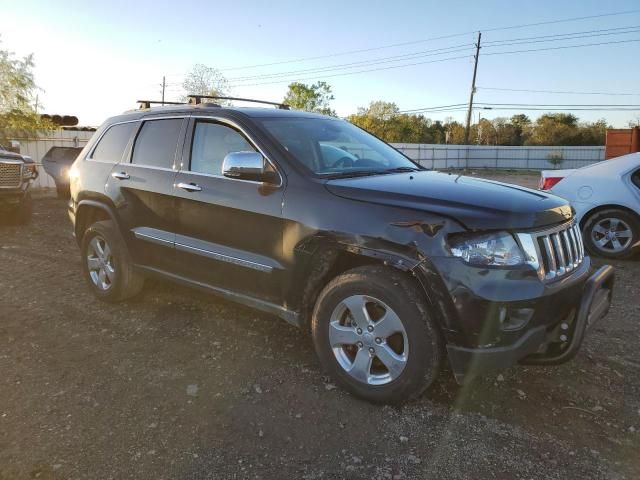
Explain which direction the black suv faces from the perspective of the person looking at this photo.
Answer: facing the viewer and to the right of the viewer

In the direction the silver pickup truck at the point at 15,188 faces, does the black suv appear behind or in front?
in front

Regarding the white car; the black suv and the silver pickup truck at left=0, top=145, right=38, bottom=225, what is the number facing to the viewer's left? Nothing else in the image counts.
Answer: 0

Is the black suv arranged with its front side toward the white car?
no

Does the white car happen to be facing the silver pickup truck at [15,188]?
no

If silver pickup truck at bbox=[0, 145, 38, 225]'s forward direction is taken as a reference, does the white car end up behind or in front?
in front

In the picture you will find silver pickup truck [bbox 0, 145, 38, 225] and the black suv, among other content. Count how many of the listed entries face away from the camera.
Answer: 0

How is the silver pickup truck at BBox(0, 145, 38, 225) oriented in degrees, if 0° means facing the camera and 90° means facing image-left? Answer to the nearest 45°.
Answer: approximately 315°

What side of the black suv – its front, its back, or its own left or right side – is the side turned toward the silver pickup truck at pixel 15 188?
back

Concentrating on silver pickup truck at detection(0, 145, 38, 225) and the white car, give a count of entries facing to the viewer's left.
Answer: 0

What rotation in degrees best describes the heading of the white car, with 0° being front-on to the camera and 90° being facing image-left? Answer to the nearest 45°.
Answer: approximately 270°
